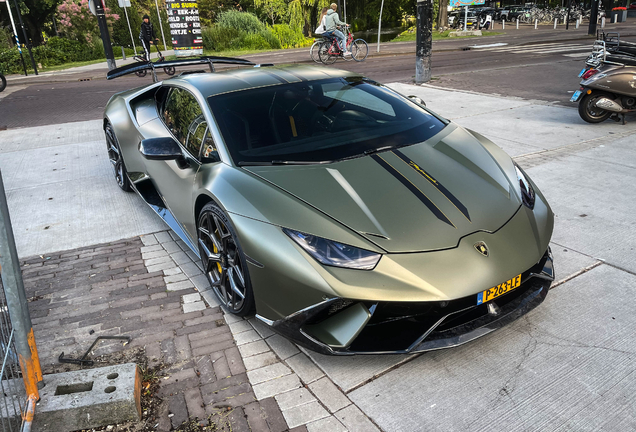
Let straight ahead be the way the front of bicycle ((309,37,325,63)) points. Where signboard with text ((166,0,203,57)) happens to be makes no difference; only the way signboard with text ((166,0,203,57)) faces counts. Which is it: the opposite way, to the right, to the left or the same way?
to the right

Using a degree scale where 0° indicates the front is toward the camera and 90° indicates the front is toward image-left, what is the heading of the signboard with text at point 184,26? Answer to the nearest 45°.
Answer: approximately 0°

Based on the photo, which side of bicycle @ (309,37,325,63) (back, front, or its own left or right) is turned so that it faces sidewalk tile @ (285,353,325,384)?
right

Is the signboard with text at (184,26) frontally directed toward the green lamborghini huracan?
yes

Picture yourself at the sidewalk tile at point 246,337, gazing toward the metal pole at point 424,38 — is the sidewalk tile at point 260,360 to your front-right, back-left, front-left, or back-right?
back-right

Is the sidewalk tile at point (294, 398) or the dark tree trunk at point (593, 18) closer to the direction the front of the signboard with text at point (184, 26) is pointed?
the sidewalk tile

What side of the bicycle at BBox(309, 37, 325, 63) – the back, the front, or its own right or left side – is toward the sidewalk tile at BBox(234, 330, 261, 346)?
right

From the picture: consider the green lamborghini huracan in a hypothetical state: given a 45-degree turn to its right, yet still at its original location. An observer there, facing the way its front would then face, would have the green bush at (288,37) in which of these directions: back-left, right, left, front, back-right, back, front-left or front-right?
back

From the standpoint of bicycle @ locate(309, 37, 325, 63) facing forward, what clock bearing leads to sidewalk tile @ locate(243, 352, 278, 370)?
The sidewalk tile is roughly at 3 o'clock from the bicycle.

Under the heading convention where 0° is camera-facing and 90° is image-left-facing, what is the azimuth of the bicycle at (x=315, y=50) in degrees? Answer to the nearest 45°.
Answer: approximately 270°

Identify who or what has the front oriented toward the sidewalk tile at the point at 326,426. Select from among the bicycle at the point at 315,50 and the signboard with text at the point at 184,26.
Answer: the signboard with text

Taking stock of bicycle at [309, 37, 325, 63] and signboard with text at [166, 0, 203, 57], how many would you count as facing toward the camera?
1

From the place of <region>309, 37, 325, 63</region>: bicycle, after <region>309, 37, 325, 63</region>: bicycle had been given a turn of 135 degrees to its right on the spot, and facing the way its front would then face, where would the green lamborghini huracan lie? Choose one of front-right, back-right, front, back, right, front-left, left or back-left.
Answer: front-left

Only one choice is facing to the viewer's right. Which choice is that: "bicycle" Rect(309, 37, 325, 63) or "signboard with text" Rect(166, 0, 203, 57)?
the bicycle
